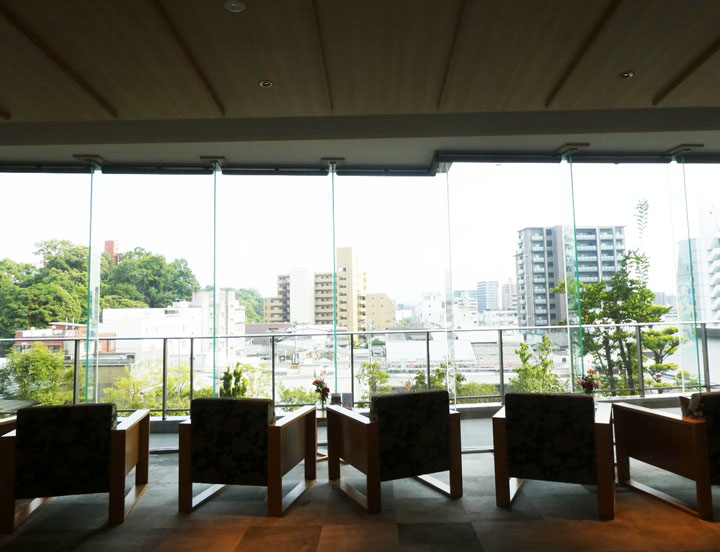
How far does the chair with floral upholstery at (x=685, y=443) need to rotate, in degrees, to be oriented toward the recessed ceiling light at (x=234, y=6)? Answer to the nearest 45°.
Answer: approximately 90° to its left

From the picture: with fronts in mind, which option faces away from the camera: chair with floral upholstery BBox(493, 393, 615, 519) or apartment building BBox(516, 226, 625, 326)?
the chair with floral upholstery

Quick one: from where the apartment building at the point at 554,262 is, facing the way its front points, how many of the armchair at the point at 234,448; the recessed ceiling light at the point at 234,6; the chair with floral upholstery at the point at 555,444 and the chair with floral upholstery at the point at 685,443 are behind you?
0

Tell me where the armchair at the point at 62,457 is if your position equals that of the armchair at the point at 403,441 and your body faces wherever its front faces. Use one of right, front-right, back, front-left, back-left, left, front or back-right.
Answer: front-left

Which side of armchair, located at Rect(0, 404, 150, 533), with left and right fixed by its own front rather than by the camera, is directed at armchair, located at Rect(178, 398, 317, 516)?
right

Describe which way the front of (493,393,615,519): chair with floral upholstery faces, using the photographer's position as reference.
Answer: facing away from the viewer

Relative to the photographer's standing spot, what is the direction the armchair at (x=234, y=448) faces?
facing away from the viewer and to the right of the viewer

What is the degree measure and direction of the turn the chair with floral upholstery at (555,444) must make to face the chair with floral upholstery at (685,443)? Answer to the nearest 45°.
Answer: approximately 90° to its right

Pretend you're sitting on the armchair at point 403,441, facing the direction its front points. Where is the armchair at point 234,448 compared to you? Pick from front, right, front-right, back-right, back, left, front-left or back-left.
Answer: front-left

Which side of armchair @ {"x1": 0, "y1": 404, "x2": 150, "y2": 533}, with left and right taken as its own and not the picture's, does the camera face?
back

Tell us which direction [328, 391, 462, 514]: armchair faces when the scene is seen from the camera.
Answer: facing away from the viewer and to the left of the viewer

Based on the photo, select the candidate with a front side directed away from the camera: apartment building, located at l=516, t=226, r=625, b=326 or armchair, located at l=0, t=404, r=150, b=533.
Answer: the armchair

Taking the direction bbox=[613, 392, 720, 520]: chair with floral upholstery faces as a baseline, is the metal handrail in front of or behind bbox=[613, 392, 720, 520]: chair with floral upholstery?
in front

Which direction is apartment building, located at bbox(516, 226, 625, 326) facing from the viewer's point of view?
toward the camera

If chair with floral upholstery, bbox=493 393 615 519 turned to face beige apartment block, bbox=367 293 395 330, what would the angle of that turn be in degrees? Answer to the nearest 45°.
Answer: approximately 45° to its left

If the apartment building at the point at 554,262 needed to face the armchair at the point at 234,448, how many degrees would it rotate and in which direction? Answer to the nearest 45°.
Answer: approximately 45° to its right

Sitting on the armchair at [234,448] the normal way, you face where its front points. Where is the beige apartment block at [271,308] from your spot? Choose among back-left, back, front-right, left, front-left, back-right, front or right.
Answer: front-left
